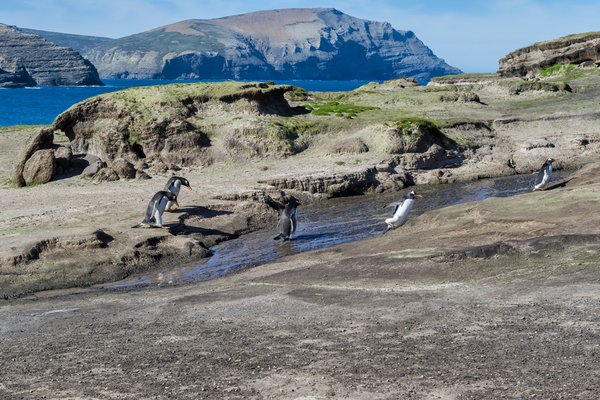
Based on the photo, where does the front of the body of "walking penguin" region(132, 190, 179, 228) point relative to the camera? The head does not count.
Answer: to the viewer's right

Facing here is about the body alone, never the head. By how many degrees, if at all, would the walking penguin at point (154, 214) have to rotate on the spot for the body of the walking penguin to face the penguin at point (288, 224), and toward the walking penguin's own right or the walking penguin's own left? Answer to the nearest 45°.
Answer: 0° — it already faces it

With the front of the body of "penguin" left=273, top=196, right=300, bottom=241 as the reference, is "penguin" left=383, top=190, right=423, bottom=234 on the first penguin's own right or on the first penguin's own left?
on the first penguin's own right

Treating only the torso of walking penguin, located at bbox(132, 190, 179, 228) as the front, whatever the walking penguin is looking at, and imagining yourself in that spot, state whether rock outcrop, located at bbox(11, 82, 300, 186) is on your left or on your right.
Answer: on your left

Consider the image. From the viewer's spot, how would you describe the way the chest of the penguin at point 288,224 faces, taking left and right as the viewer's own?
facing away from the viewer and to the right of the viewer
